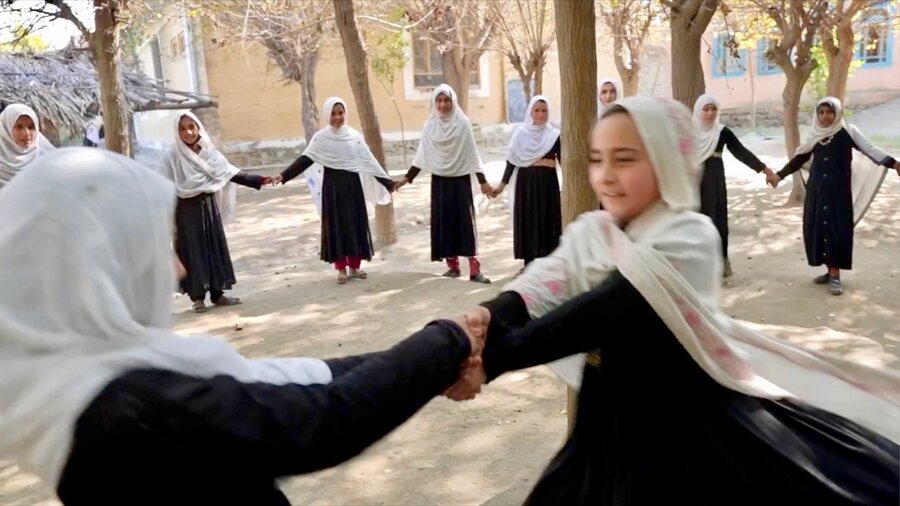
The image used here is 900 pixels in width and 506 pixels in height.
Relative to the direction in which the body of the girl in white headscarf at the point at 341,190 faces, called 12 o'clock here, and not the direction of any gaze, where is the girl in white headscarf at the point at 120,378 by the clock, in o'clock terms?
the girl in white headscarf at the point at 120,378 is roughly at 12 o'clock from the girl in white headscarf at the point at 341,190.

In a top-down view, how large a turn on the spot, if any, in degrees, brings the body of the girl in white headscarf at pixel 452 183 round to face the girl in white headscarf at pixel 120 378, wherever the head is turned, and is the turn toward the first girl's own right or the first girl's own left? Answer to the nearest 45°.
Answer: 0° — they already face them

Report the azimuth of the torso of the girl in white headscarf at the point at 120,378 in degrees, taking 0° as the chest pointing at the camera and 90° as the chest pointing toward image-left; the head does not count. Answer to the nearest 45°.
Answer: approximately 225°

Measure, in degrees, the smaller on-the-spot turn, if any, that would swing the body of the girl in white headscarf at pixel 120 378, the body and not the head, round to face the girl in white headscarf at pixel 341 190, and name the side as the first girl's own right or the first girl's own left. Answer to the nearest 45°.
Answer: approximately 45° to the first girl's own left

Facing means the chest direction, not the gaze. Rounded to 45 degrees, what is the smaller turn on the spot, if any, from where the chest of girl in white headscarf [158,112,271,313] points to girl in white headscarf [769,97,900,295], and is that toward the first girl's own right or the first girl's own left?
approximately 90° to the first girl's own left

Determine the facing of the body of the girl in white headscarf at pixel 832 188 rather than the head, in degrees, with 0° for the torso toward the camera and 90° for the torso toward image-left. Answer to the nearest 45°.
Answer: approximately 0°

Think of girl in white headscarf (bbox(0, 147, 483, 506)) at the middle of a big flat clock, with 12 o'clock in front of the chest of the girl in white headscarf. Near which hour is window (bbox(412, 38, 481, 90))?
The window is roughly at 11 o'clock from the girl in white headscarf.

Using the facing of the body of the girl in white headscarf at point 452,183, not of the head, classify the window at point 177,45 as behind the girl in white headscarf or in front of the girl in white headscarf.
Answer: behind

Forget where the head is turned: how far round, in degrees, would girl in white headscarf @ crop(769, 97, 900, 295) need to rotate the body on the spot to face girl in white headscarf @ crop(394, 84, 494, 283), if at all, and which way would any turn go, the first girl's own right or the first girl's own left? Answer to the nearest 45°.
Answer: approximately 90° to the first girl's own right

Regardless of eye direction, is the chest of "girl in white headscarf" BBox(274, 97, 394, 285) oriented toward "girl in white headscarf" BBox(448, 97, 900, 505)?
yes

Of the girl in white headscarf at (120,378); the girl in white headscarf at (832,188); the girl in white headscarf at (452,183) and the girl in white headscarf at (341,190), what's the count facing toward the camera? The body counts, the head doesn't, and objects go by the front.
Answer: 3

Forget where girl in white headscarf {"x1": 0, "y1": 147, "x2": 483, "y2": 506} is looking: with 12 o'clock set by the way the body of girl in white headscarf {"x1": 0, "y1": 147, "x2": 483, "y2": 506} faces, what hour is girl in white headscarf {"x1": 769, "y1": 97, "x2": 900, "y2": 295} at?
girl in white headscarf {"x1": 769, "y1": 97, "x2": 900, "y2": 295} is roughly at 12 o'clock from girl in white headscarf {"x1": 0, "y1": 147, "x2": 483, "y2": 506}.

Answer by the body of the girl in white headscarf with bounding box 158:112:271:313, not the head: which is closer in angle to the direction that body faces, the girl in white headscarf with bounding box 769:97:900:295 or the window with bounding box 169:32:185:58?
the girl in white headscarf
